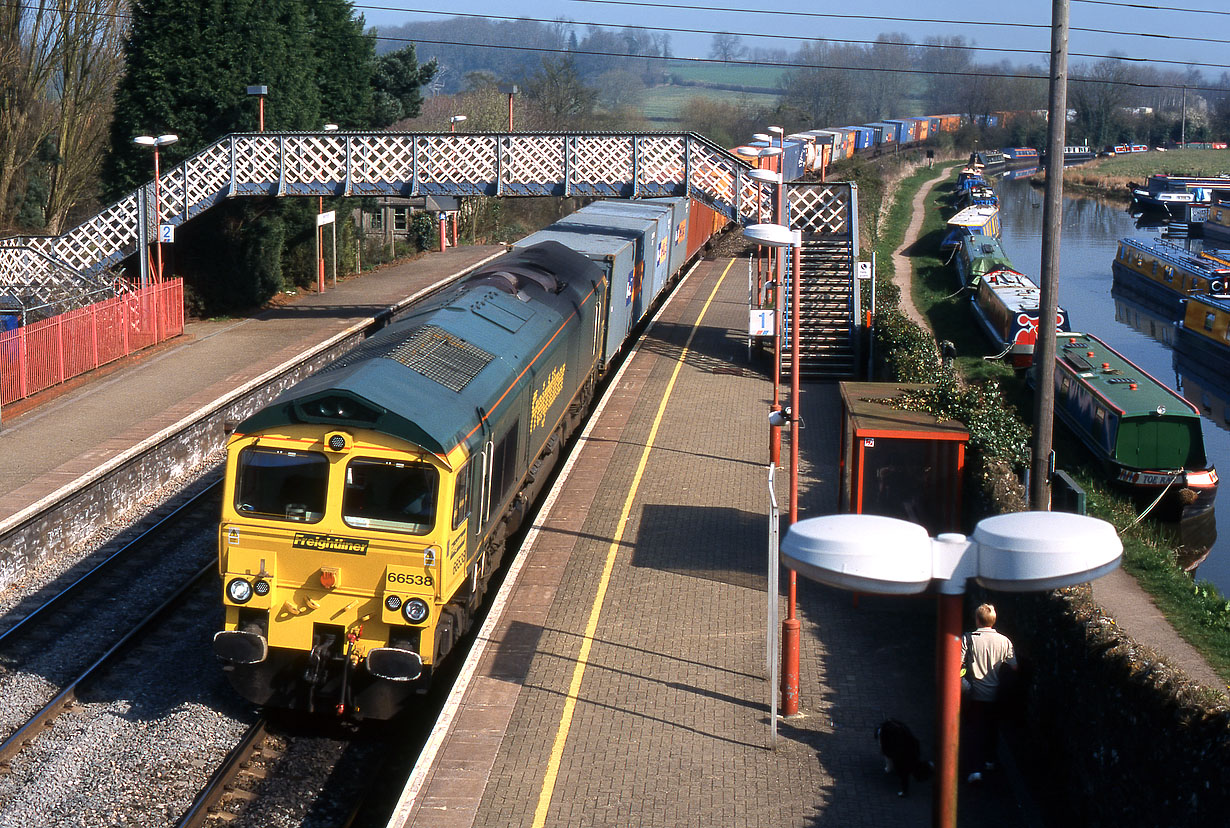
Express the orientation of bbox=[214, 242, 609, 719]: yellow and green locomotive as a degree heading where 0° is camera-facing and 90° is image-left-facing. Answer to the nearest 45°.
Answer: approximately 45°

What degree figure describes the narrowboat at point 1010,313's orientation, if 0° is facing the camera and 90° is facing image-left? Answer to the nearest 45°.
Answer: approximately 315°

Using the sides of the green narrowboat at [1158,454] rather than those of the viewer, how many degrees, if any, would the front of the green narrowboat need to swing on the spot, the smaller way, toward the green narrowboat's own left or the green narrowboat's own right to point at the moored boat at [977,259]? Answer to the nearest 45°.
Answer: approximately 135° to the green narrowboat's own left

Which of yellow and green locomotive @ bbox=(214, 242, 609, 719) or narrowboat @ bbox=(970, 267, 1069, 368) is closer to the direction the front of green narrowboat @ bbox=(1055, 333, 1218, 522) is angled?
the yellow and green locomotive

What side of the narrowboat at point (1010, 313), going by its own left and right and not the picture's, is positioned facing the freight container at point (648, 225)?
right

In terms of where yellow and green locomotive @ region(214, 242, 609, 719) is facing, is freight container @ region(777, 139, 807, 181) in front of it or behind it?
behind

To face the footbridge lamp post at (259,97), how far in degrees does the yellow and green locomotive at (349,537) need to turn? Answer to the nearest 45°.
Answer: approximately 135° to its right

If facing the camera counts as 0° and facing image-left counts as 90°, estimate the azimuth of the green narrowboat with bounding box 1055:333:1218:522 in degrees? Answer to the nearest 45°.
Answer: approximately 315°

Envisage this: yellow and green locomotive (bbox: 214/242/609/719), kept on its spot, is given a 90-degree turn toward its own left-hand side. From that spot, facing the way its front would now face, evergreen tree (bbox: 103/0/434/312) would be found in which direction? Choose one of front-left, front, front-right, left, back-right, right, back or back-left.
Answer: back-left
